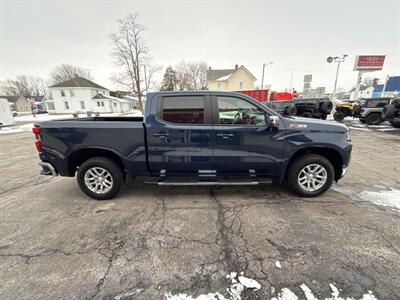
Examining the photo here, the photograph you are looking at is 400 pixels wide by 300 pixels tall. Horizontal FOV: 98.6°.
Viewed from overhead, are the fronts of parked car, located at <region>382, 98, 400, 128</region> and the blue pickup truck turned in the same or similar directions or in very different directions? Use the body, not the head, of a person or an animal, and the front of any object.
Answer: very different directions

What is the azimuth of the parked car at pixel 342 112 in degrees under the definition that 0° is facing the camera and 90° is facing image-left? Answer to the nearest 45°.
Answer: approximately 45°

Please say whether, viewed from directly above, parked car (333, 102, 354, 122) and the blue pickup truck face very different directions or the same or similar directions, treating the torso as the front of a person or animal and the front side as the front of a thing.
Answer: very different directions

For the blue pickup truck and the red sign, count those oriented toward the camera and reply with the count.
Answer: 1

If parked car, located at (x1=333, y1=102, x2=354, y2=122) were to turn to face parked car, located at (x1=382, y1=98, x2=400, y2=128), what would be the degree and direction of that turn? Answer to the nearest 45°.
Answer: approximately 90° to its left

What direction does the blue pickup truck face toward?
to the viewer's right

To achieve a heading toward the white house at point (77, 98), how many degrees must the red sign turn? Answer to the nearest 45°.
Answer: approximately 45° to its right
